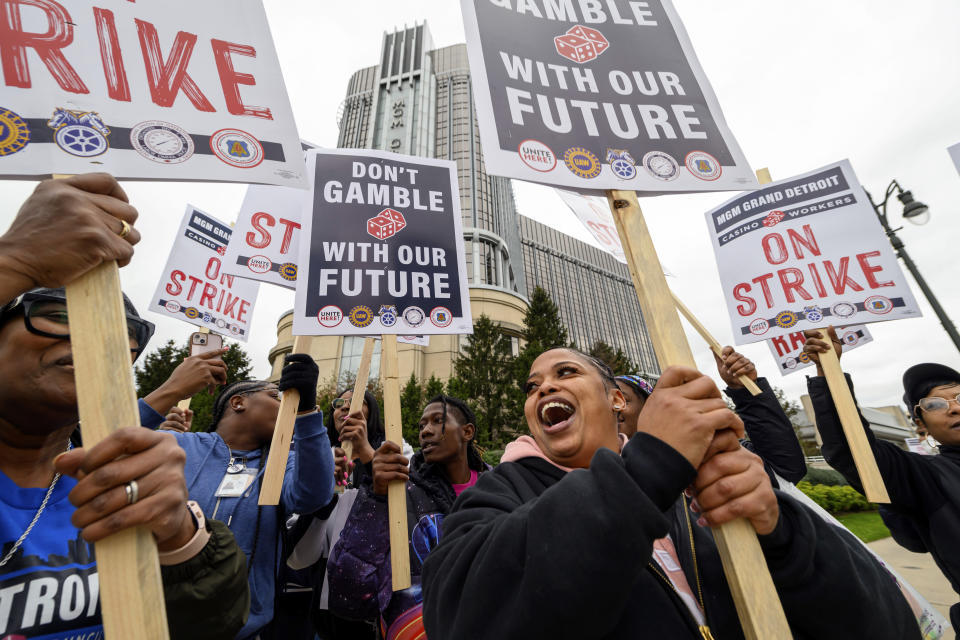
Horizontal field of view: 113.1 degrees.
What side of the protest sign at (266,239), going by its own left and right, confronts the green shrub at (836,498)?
left

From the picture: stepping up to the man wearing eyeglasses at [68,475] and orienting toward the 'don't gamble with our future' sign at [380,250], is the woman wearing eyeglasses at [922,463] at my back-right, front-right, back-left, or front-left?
front-right

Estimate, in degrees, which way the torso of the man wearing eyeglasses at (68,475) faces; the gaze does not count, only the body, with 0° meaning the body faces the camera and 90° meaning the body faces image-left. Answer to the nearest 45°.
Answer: approximately 315°

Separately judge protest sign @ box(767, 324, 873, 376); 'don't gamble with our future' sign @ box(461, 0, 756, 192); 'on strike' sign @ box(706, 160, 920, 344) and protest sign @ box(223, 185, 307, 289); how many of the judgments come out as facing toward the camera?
4

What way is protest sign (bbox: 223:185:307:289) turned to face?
toward the camera

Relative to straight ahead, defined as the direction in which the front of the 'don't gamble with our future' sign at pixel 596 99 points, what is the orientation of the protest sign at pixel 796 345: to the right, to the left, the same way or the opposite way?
the same way

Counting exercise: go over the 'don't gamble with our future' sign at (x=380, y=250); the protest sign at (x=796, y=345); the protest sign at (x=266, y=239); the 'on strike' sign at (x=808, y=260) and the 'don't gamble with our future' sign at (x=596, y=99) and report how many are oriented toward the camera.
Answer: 5

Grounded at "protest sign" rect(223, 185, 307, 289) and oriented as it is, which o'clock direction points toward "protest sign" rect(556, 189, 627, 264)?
"protest sign" rect(556, 189, 627, 264) is roughly at 10 o'clock from "protest sign" rect(223, 185, 307, 289).

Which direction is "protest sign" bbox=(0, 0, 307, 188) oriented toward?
toward the camera

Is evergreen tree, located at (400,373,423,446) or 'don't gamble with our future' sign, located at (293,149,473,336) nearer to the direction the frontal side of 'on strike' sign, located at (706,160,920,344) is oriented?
the 'don't gamble with our future' sign

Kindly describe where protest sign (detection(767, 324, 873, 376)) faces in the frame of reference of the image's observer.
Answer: facing the viewer

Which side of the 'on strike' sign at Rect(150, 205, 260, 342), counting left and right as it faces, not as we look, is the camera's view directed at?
front

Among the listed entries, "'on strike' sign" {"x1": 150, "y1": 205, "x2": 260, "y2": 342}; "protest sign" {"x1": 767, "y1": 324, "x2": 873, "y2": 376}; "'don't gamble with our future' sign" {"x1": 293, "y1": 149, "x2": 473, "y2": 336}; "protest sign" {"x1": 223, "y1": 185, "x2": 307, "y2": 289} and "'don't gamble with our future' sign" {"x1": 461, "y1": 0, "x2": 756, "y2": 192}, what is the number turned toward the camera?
5

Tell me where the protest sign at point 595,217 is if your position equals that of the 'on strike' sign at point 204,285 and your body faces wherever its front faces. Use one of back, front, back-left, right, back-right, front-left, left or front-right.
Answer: front-left

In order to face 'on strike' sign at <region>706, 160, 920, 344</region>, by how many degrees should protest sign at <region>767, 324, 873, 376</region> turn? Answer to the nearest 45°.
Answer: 0° — it already faces it
